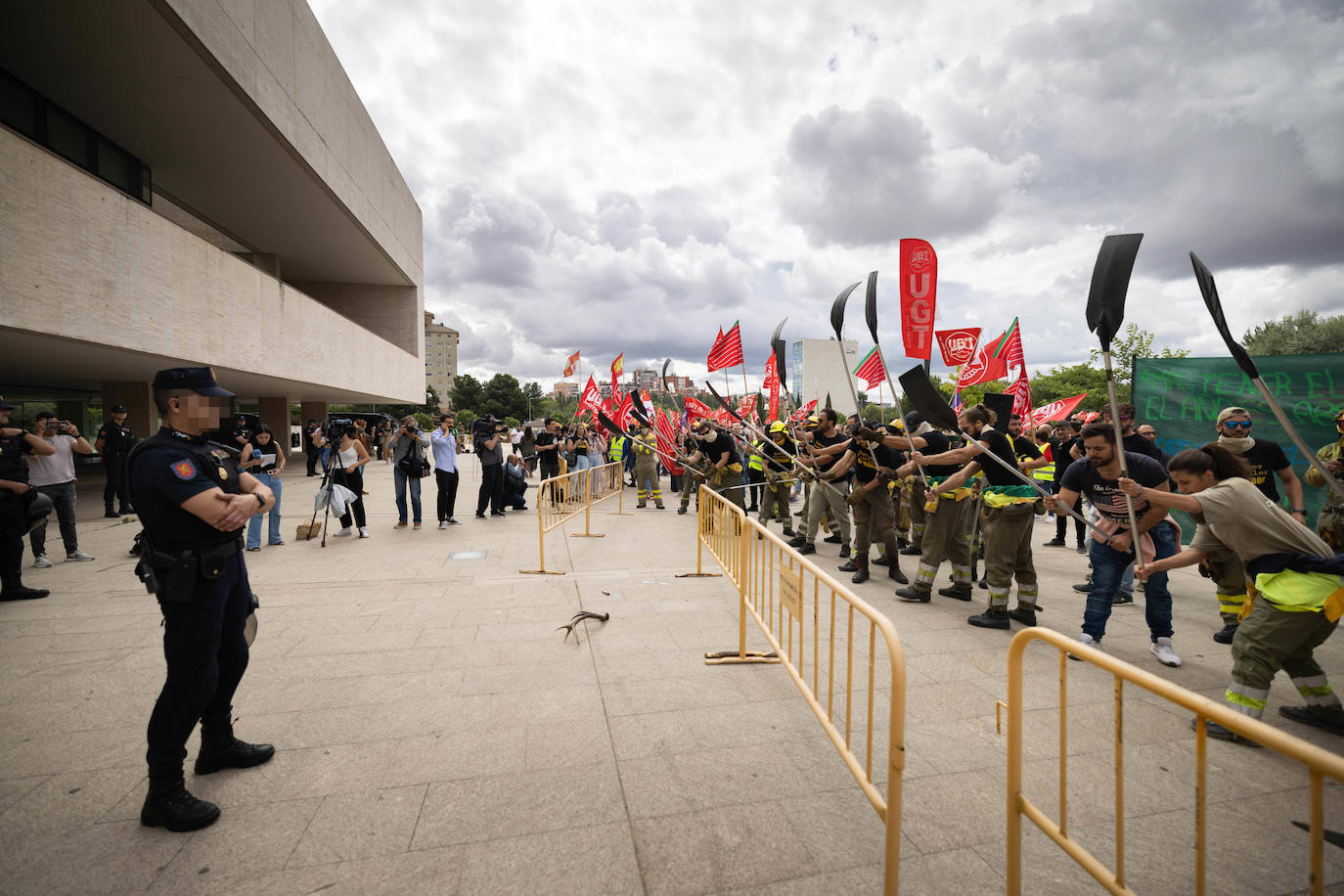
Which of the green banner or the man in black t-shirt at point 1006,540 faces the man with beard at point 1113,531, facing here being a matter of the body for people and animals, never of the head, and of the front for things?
the green banner

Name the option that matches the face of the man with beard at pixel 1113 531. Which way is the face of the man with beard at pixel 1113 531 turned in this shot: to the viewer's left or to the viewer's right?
to the viewer's left

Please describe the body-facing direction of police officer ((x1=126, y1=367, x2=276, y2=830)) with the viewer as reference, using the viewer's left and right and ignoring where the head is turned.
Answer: facing to the right of the viewer

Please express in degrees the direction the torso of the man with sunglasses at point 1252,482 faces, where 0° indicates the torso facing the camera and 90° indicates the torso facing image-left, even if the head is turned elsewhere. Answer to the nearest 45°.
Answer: approximately 45°

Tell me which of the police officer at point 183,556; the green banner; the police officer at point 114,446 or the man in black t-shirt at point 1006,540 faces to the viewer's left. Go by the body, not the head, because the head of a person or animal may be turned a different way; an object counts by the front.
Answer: the man in black t-shirt

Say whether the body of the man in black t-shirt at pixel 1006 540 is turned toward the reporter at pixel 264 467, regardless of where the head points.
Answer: yes

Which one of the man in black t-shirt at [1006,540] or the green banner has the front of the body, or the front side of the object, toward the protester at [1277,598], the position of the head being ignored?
the green banner

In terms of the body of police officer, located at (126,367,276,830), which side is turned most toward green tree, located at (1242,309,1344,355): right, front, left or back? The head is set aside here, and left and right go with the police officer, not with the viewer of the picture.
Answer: front

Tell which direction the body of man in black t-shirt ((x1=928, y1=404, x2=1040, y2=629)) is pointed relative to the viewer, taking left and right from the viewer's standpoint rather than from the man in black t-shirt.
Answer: facing to the left of the viewer

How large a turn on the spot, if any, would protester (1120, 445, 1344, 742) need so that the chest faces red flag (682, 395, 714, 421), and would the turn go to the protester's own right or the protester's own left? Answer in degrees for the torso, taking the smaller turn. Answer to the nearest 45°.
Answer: approximately 45° to the protester's own right

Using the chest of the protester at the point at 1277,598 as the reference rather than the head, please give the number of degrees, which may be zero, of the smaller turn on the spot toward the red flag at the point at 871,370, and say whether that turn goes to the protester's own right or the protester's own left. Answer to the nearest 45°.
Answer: approximately 45° to the protester's own right

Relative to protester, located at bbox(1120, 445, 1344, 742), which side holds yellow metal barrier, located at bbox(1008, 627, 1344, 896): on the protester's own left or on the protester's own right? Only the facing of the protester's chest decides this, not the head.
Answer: on the protester's own left

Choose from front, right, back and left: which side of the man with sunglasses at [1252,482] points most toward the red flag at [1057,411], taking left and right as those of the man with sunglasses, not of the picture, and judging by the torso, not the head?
back

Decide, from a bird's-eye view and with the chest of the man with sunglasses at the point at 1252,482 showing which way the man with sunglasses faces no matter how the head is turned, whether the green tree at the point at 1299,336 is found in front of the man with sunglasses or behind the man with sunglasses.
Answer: behind

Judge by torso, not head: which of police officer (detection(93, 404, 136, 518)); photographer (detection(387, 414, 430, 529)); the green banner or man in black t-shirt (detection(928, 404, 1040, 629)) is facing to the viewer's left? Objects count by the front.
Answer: the man in black t-shirt

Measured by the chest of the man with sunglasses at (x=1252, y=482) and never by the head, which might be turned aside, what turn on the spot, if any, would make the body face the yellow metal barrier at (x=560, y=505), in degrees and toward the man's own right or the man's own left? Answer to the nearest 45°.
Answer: approximately 45° to the man's own right
